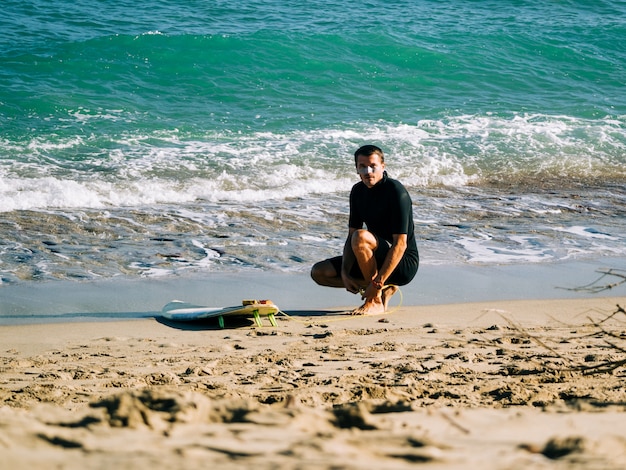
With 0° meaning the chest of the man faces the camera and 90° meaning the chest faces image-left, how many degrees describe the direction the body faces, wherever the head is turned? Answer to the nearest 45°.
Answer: approximately 45°

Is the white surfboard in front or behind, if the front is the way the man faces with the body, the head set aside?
in front
